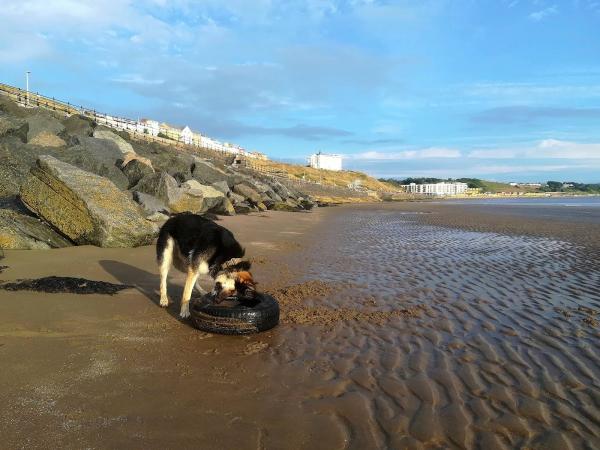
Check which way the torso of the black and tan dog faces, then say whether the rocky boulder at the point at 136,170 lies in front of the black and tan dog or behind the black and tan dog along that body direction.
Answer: behind

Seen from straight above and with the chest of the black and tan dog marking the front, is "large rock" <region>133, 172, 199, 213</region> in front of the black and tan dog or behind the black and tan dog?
behind

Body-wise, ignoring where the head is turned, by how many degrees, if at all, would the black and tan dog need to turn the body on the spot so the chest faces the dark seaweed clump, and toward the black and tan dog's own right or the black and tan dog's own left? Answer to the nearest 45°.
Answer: approximately 180°

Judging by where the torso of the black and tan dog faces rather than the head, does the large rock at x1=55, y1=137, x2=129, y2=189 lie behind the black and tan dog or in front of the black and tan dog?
behind

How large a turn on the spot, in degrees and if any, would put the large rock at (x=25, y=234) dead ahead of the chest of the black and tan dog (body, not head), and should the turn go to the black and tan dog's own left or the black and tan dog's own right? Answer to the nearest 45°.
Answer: approximately 180°

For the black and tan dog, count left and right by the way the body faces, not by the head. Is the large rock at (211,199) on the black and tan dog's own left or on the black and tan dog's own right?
on the black and tan dog's own left

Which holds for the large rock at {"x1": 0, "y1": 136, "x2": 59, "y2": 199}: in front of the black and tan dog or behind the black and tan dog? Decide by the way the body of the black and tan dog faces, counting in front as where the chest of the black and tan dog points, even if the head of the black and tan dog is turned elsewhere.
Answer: behind

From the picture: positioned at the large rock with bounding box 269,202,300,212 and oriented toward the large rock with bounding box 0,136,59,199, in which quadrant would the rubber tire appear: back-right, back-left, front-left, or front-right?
front-left

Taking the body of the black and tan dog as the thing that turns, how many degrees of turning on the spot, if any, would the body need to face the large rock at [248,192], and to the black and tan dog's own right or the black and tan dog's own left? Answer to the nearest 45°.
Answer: approximately 135° to the black and tan dog's own left

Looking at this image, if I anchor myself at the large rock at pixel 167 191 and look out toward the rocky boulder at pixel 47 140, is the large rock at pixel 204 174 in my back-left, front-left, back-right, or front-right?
back-right

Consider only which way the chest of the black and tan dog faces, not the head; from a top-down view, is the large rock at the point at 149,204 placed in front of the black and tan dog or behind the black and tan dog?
behind

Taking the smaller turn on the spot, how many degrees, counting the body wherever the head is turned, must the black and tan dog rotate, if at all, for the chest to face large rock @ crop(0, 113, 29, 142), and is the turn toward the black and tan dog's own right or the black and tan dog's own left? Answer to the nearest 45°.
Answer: approximately 180°

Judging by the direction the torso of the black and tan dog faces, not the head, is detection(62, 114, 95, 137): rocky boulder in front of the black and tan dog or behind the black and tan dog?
behind
